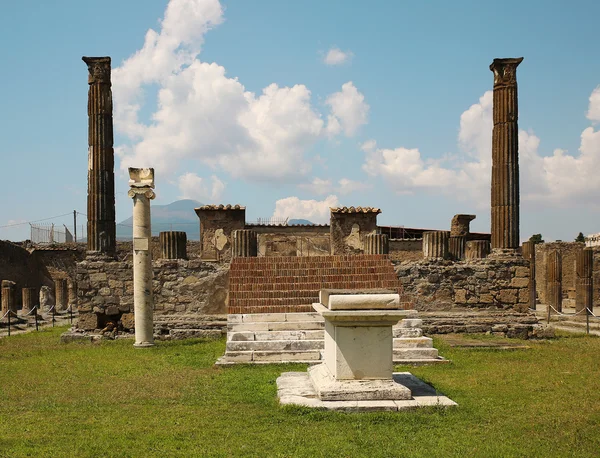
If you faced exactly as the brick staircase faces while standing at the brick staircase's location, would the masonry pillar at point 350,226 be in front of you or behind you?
behind

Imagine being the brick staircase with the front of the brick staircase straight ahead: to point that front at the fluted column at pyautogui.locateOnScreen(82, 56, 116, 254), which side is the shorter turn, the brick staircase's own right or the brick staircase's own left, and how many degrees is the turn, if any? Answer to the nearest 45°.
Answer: approximately 135° to the brick staircase's own right

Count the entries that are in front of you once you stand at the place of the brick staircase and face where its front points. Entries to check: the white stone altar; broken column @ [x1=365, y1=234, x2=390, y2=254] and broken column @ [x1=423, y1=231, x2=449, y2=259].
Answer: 1

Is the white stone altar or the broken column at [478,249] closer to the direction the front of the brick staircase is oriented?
the white stone altar

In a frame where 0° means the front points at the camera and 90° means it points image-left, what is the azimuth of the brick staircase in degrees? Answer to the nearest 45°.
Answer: approximately 0°

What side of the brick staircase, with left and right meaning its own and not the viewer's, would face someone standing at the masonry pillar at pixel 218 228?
back

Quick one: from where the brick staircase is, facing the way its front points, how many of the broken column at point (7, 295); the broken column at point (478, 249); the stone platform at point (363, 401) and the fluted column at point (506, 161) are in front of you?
1

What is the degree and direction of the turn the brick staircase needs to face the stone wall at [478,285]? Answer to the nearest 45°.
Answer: approximately 135° to its left
